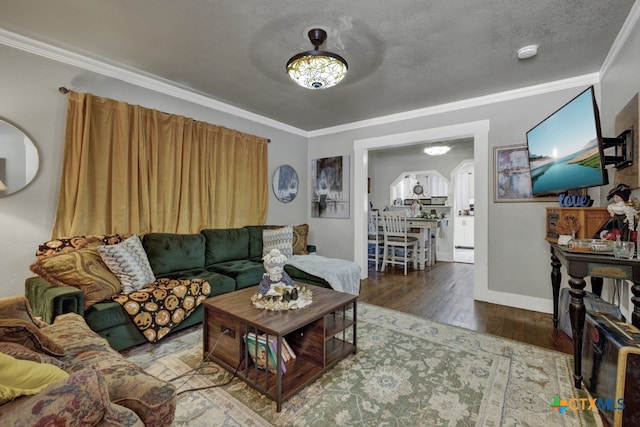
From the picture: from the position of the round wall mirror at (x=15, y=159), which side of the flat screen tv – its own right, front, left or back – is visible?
front

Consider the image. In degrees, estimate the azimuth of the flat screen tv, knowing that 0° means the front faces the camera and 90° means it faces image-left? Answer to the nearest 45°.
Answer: approximately 45°

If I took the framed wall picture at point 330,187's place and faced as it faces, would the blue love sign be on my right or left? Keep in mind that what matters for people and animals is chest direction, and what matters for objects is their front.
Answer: on my left

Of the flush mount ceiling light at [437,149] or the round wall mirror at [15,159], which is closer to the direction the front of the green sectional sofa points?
the flush mount ceiling light

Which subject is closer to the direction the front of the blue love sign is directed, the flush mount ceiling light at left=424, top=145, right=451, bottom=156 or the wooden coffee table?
the wooden coffee table

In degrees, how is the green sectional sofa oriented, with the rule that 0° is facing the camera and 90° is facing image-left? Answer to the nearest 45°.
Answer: approximately 315°

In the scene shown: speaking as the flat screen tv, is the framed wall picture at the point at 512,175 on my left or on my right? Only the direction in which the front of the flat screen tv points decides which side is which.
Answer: on my right

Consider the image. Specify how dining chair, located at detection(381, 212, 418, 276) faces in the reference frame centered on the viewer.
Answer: facing away from the viewer and to the right of the viewer

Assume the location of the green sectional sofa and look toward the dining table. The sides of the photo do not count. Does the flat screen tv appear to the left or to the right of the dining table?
right
